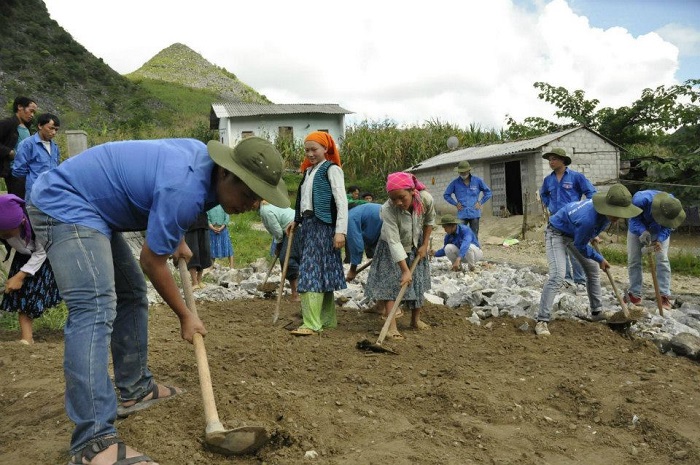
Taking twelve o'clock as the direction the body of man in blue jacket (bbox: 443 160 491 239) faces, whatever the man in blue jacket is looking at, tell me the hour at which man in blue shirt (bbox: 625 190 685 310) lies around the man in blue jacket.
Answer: The man in blue shirt is roughly at 11 o'clock from the man in blue jacket.

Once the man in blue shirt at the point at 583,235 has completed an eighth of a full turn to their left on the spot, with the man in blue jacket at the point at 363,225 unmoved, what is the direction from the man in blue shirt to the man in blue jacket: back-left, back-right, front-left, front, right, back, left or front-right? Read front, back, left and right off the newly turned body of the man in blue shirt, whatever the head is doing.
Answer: back

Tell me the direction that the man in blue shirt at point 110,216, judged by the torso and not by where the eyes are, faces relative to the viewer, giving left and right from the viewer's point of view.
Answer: facing to the right of the viewer

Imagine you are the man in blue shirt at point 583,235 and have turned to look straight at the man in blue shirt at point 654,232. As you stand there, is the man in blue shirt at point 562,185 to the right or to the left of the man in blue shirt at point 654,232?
left

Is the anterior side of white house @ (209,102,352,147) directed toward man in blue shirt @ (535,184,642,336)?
yes

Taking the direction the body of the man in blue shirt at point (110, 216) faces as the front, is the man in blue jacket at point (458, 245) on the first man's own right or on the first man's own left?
on the first man's own left

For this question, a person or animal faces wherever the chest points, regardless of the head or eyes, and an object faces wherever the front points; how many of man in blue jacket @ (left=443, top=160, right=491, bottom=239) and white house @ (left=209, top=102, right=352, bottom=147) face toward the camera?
2

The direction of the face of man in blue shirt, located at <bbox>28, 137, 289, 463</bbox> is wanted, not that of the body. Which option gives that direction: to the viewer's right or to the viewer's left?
to the viewer's right

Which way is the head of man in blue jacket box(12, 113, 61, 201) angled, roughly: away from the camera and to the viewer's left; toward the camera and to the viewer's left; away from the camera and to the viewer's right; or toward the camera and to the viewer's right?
toward the camera and to the viewer's right

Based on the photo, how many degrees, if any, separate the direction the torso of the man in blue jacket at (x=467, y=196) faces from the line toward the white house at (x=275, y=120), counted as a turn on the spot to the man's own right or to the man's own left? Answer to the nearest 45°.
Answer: approximately 135° to the man's own right

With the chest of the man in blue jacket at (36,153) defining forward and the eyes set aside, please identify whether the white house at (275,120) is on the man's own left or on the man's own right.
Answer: on the man's own left

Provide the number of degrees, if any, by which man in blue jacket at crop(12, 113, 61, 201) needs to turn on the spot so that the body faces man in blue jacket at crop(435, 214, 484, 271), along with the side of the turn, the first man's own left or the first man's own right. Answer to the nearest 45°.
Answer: approximately 45° to the first man's own left

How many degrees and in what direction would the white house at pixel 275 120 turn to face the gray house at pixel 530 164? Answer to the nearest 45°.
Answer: approximately 45° to its left
